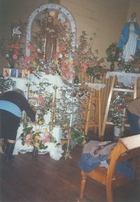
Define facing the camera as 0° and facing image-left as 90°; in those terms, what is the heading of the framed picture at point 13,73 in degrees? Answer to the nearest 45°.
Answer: approximately 0°

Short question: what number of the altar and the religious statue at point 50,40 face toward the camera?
2

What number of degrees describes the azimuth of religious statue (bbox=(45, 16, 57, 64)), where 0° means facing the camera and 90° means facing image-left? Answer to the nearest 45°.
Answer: approximately 0°

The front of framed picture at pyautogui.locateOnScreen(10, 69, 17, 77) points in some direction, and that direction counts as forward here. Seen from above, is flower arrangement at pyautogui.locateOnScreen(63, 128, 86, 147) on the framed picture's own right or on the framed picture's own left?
on the framed picture's own left
